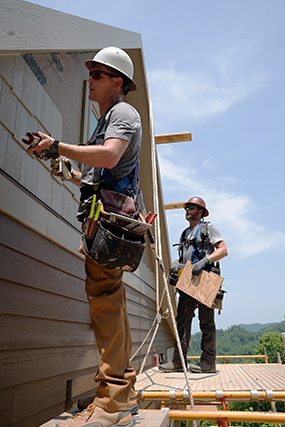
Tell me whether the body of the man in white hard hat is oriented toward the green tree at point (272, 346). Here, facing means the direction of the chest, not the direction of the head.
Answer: no

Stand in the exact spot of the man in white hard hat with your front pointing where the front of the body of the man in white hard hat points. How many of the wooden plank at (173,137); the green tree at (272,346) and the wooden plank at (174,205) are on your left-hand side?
0

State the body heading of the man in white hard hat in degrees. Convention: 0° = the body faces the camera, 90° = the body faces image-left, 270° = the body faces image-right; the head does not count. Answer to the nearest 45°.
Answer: approximately 90°

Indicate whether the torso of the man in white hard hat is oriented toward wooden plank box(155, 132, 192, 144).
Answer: no

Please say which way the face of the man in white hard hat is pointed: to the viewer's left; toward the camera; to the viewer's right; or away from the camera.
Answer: to the viewer's left

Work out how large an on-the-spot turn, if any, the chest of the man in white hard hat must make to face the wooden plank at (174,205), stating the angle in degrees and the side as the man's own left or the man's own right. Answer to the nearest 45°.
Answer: approximately 90° to the man's own right
